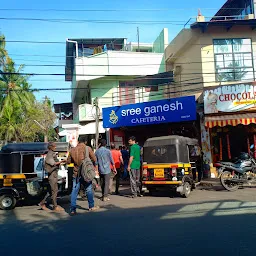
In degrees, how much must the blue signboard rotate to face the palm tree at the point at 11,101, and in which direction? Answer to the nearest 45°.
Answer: approximately 90° to its right

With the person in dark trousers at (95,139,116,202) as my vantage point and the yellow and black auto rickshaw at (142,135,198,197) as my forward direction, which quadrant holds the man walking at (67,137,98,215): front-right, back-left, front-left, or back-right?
back-right

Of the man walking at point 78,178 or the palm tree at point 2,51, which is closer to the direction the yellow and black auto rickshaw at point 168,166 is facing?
the palm tree

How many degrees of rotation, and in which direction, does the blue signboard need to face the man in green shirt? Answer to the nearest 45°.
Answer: approximately 45° to its left

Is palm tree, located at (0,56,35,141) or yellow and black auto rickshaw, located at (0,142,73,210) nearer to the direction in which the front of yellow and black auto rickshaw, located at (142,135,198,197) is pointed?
the palm tree

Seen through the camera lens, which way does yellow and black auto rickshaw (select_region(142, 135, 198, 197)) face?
facing away from the viewer and to the right of the viewer

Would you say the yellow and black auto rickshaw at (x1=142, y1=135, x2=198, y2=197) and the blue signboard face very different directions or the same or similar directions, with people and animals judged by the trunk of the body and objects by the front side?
very different directions

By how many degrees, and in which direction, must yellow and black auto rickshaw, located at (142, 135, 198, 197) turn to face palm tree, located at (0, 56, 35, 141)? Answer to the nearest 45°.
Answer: approximately 90° to its left

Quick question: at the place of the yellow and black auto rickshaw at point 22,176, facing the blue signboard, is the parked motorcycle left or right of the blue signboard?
right

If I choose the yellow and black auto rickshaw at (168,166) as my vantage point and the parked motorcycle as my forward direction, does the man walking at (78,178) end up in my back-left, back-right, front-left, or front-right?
back-right

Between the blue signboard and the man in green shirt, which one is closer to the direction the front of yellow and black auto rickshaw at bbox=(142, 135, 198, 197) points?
the blue signboard

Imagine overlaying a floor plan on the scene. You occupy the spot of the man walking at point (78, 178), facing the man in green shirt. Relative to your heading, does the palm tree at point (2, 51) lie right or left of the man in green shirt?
left
